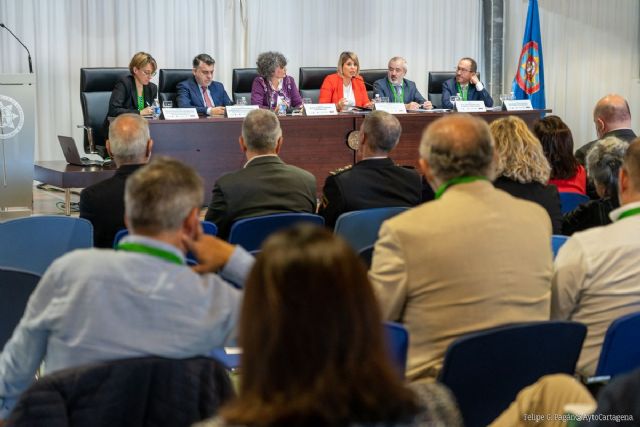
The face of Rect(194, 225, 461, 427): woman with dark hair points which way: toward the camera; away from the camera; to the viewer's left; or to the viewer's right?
away from the camera

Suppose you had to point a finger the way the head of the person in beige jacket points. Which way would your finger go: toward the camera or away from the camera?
away from the camera

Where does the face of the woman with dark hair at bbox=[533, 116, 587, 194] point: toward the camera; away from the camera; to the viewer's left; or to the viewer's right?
away from the camera

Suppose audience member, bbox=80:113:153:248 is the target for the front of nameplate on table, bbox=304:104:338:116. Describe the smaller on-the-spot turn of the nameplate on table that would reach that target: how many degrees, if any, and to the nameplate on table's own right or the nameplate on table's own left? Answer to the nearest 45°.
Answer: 0° — it already faces them

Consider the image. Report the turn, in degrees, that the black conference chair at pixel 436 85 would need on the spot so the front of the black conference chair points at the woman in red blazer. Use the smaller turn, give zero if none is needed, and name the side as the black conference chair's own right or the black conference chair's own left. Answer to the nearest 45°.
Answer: approximately 45° to the black conference chair's own right

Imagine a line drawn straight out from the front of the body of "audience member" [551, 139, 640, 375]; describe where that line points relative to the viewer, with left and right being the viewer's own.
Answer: facing away from the viewer

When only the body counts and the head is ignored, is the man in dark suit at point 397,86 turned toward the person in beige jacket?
yes

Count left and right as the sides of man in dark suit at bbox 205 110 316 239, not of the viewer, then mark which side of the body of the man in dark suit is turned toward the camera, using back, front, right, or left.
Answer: back

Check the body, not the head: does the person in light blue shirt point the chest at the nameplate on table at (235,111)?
yes

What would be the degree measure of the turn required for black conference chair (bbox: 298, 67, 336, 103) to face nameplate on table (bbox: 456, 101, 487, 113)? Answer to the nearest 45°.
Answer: approximately 45° to its left

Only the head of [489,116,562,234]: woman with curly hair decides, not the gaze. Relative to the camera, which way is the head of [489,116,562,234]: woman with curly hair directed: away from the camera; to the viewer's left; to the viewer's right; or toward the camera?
away from the camera
